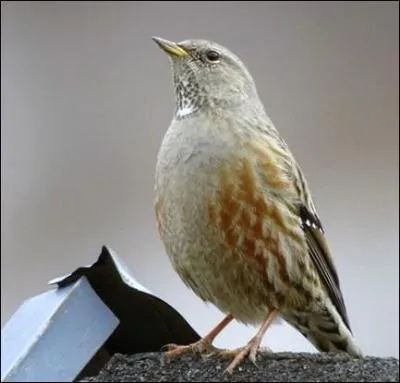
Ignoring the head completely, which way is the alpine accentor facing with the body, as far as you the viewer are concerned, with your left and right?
facing the viewer and to the left of the viewer
